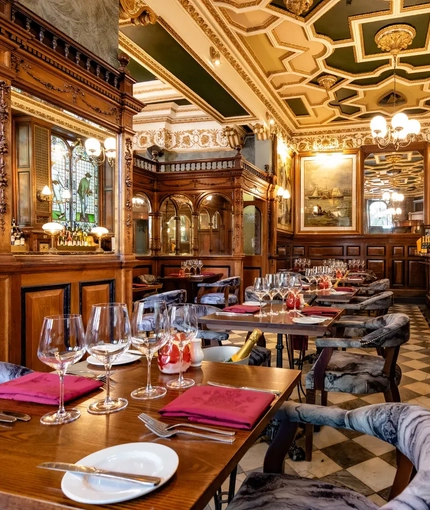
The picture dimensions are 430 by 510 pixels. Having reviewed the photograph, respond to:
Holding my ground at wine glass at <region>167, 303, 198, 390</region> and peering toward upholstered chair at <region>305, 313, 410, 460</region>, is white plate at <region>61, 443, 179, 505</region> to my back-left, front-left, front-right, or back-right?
back-right

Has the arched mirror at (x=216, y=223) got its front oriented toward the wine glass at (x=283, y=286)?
yes

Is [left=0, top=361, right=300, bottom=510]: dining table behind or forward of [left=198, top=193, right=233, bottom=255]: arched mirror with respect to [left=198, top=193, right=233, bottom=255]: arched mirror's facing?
forward

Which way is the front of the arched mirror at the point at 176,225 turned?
toward the camera

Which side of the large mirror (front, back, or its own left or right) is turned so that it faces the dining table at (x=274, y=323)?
front

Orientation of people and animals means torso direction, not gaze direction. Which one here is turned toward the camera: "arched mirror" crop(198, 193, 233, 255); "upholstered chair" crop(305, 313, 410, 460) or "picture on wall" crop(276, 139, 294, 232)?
the arched mirror

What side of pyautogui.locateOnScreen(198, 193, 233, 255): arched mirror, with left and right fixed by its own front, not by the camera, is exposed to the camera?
front

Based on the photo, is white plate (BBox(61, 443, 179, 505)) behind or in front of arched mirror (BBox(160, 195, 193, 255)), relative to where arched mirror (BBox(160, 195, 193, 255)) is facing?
in front

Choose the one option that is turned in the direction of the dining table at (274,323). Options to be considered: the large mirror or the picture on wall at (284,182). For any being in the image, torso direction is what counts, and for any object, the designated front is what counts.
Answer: the large mirror

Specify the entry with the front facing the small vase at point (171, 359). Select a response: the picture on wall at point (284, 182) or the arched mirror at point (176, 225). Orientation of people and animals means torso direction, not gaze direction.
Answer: the arched mirror

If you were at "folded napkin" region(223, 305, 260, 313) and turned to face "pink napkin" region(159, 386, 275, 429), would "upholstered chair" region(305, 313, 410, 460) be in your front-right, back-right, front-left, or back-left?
front-left

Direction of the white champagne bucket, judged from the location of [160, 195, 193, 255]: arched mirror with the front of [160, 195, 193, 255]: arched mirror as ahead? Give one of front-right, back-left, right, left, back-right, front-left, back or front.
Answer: front

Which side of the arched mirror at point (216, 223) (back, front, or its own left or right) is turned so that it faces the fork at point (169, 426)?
front

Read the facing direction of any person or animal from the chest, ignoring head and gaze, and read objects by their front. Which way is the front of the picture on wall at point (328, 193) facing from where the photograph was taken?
facing the viewer

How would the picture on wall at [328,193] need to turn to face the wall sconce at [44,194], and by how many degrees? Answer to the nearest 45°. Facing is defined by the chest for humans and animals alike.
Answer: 0° — it already faces it
